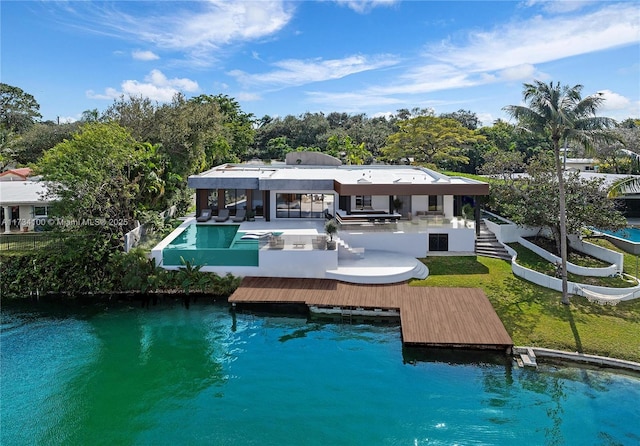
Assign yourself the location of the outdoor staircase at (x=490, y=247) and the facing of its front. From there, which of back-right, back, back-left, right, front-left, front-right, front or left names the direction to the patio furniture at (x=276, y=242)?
front-right

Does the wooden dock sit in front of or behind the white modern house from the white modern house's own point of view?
in front

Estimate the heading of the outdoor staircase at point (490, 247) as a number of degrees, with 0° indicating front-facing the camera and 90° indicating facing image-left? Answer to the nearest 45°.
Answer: approximately 0°

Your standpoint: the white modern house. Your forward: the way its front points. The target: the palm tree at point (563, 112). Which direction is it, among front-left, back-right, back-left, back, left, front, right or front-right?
front-left

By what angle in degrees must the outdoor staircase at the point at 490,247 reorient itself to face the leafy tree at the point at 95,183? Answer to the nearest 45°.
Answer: approximately 45° to its right

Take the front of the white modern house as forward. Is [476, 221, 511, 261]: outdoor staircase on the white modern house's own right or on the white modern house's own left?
on the white modern house's own left

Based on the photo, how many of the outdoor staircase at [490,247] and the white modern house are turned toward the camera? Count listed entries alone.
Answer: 2

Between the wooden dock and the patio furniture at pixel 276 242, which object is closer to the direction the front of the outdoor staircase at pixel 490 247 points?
the wooden dock

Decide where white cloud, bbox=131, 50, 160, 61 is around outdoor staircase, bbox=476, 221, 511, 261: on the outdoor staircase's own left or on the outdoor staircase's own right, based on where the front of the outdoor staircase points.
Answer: on the outdoor staircase's own right

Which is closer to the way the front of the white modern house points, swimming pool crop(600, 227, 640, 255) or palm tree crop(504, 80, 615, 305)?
the palm tree

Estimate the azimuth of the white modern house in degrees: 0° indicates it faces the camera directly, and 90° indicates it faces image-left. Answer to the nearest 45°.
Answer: approximately 0°
